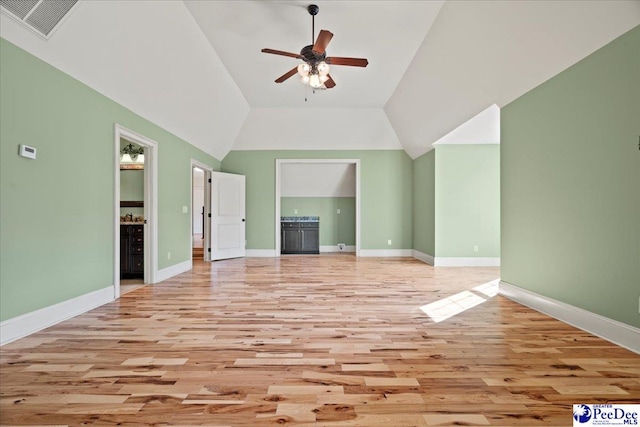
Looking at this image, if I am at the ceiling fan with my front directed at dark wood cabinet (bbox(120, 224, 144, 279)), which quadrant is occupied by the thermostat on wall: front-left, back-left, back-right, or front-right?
front-left

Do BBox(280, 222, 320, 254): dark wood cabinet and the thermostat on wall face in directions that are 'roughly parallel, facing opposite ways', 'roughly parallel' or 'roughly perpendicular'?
roughly perpendicular

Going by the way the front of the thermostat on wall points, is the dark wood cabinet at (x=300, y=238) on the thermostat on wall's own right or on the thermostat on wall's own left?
on the thermostat on wall's own left

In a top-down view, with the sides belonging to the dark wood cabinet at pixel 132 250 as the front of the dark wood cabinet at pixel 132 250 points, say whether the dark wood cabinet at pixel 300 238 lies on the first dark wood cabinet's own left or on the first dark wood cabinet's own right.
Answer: on the first dark wood cabinet's own left

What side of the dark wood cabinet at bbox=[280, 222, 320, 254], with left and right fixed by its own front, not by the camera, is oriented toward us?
front

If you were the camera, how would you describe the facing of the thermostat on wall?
facing the viewer and to the right of the viewer

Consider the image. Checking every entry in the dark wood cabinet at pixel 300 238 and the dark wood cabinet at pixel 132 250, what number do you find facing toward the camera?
2

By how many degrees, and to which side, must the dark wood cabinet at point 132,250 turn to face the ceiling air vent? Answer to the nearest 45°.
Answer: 0° — it already faces it

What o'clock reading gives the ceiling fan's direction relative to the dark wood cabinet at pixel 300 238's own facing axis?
The ceiling fan is roughly at 12 o'clock from the dark wood cabinet.

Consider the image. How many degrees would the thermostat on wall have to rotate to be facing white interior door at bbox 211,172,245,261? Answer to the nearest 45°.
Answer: approximately 90° to its left

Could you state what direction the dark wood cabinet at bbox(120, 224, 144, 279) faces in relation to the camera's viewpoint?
facing the viewer

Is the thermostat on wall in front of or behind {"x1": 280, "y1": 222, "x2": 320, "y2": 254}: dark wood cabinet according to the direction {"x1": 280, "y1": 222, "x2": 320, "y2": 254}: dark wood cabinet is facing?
in front
